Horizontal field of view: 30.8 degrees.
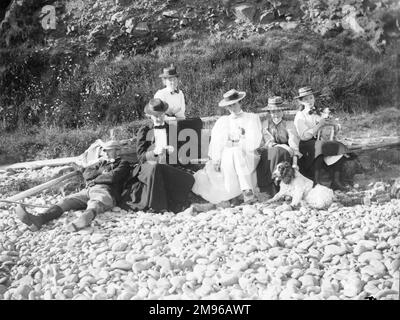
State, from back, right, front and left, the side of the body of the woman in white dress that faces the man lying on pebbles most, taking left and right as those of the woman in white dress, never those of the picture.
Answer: right

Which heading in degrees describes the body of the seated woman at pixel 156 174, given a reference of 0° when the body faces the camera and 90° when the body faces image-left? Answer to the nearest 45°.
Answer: approximately 315°
